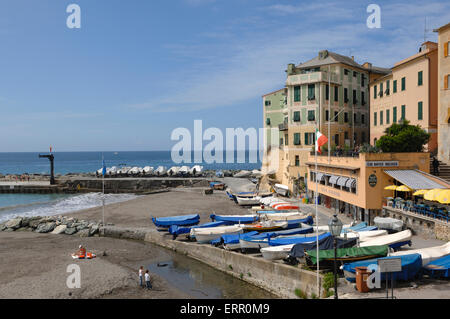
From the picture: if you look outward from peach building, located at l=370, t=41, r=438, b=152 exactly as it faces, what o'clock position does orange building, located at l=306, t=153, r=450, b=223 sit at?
orange building, located at l=306, t=153, r=450, b=223 is roughly at 11 o'clock from peach building, located at l=370, t=41, r=438, b=152.

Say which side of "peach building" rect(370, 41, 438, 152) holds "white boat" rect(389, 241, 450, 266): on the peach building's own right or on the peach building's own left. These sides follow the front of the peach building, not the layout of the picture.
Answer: on the peach building's own left

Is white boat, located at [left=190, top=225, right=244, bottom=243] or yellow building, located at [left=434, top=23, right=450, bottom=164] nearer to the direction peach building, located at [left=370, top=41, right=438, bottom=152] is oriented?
the white boat

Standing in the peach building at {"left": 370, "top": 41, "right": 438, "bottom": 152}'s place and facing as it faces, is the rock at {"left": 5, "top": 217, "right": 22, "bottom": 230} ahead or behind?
ahead

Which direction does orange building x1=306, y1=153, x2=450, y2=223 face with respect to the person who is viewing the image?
facing the viewer and to the left of the viewer

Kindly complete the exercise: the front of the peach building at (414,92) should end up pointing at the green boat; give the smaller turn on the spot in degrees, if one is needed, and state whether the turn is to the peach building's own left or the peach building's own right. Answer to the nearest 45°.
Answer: approximately 45° to the peach building's own left

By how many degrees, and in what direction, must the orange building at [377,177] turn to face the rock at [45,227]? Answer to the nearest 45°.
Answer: approximately 45° to its right

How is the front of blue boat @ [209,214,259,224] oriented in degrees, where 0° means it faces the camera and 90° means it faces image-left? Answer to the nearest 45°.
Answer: approximately 90°

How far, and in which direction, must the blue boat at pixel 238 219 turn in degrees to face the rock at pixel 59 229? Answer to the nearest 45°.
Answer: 0° — it already faces it
